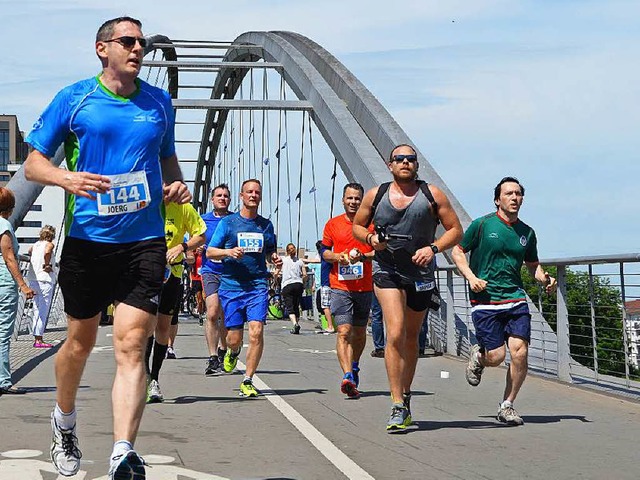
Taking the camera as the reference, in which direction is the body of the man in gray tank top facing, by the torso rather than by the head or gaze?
toward the camera

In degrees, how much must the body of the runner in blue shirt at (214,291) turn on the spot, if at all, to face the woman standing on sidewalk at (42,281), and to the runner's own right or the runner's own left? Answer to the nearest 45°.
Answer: approximately 135° to the runner's own right

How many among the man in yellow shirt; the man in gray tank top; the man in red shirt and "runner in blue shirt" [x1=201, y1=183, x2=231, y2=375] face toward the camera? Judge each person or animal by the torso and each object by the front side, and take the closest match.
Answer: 4

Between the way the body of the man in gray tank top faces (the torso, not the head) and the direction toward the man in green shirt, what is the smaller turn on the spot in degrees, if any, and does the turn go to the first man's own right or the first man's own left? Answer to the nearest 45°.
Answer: approximately 135° to the first man's own left

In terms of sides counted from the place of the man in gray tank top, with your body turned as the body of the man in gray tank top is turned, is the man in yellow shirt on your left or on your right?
on your right

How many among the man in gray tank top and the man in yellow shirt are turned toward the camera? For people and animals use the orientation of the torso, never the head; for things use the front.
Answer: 2

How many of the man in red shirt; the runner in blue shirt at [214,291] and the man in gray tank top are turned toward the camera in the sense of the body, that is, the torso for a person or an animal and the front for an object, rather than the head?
3

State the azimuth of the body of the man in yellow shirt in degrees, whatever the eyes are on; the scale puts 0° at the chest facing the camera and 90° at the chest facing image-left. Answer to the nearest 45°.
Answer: approximately 0°

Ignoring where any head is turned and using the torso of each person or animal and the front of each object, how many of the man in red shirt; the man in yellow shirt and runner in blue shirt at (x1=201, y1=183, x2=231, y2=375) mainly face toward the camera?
3

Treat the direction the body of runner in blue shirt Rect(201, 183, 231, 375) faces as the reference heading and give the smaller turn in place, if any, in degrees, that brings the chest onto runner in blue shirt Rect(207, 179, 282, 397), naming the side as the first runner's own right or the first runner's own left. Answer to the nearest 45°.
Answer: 0° — they already face them

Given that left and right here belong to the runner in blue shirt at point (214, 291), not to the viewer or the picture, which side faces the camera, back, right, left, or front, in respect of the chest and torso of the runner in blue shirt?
front

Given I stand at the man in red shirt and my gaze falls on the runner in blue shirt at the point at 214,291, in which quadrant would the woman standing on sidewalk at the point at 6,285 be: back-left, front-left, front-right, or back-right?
front-left
